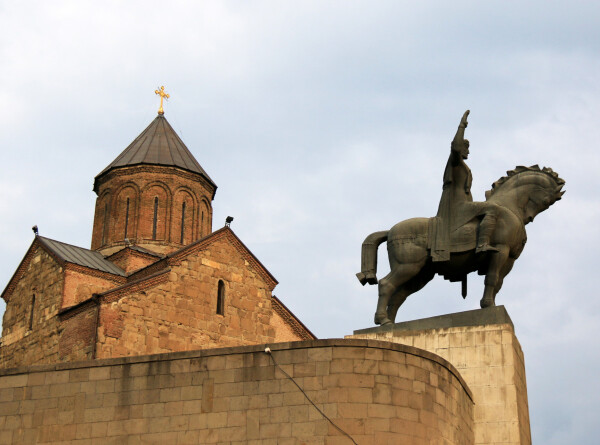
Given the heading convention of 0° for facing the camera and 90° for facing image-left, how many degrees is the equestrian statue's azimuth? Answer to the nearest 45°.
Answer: approximately 270°

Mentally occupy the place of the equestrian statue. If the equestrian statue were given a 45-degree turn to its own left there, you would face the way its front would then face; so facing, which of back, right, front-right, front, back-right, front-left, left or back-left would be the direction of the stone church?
left
